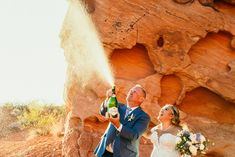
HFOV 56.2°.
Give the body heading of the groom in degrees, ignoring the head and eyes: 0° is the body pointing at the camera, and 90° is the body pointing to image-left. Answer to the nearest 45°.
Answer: approximately 45°

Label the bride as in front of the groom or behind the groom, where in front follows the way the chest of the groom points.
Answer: behind
